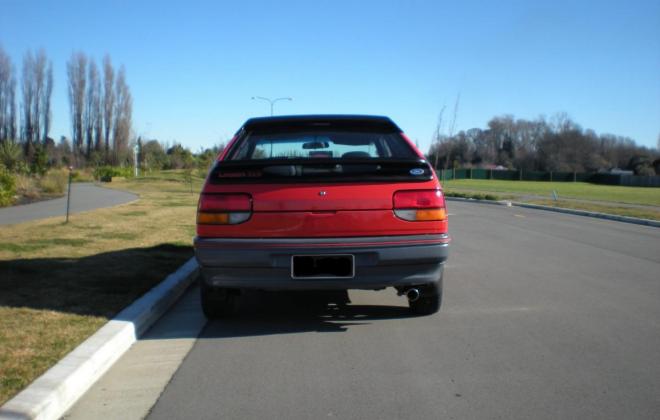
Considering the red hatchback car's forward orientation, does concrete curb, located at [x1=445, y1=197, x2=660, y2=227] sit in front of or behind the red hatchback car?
in front

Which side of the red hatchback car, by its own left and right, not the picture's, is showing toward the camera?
back

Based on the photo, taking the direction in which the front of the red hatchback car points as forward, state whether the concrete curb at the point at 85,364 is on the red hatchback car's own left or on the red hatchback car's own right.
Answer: on the red hatchback car's own left

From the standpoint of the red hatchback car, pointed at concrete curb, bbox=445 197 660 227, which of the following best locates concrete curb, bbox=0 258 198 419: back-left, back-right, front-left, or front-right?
back-left
